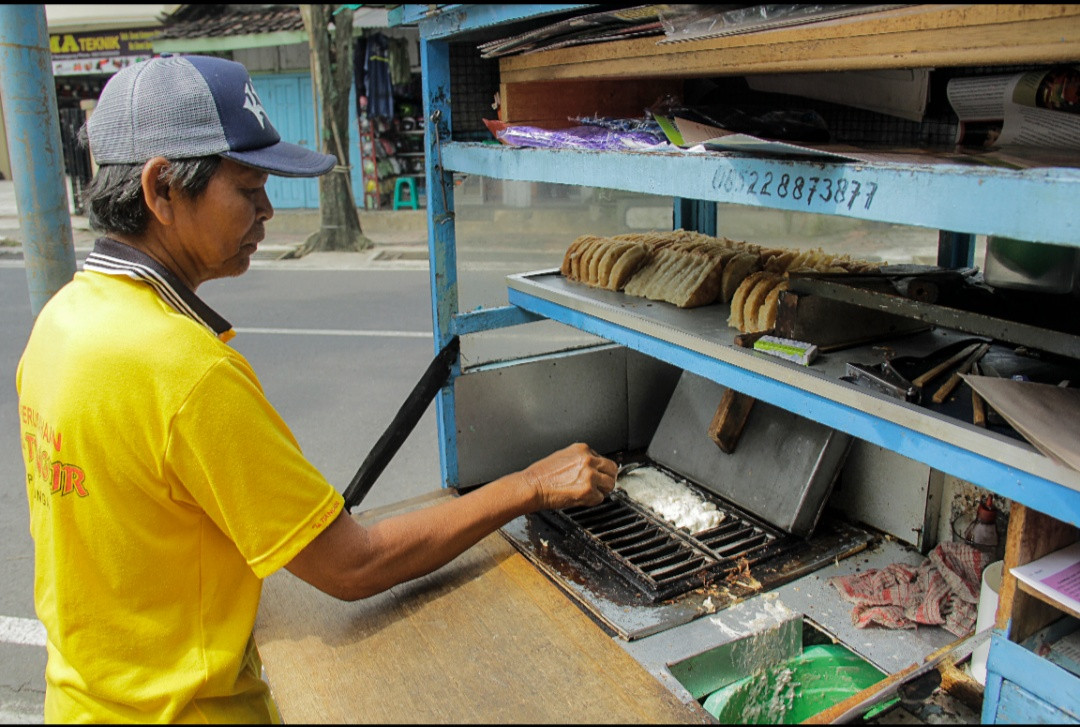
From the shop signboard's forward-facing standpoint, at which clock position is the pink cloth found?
The pink cloth is roughly at 12 o'clock from the shop signboard.

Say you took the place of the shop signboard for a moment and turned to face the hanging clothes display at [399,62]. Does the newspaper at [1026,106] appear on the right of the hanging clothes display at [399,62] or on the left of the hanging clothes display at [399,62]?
right

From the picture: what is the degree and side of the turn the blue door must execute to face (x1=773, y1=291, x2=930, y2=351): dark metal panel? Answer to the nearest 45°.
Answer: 0° — it already faces it

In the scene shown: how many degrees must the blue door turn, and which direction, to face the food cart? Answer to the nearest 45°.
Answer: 0° — it already faces it

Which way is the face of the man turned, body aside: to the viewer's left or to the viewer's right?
to the viewer's right

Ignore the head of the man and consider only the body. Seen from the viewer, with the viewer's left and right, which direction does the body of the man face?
facing away from the viewer and to the right of the viewer

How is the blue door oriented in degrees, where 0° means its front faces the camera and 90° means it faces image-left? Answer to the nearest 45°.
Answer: approximately 0°

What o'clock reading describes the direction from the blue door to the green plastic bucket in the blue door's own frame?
The green plastic bucket is roughly at 12 o'clock from the blue door.

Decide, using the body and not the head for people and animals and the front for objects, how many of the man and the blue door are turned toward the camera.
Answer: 1

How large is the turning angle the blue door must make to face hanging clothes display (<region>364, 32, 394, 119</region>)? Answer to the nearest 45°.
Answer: approximately 45° to its left
